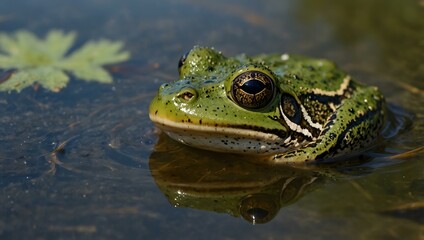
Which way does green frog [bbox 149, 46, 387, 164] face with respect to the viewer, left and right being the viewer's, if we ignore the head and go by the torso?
facing the viewer and to the left of the viewer

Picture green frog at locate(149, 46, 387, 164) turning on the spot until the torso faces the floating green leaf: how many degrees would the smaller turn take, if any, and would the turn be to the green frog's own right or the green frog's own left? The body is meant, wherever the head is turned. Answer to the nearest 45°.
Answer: approximately 90° to the green frog's own right
